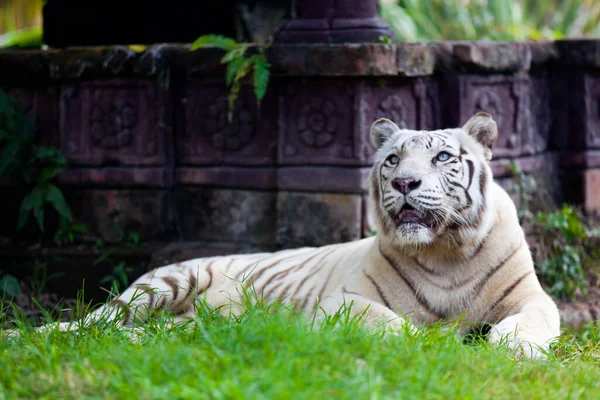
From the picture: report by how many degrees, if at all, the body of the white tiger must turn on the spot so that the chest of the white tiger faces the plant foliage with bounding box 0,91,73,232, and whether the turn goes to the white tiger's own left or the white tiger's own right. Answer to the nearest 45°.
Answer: approximately 180°

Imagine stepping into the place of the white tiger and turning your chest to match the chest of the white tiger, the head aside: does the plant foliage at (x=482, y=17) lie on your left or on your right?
on your left

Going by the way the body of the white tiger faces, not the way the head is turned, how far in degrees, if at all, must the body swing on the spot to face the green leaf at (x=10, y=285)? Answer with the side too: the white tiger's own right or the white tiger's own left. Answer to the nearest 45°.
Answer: approximately 180°

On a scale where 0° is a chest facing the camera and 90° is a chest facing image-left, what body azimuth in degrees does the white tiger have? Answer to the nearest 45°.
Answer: approximately 315°

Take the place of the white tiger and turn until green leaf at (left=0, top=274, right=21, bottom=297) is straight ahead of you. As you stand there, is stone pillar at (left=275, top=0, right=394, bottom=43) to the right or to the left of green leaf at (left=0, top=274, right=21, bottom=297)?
right

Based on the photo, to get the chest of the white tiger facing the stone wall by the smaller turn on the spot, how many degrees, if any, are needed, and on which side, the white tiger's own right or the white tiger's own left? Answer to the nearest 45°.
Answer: approximately 180°

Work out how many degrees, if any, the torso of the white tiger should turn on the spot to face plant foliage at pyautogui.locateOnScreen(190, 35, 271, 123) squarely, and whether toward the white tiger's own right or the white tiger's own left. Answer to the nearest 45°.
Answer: approximately 180°

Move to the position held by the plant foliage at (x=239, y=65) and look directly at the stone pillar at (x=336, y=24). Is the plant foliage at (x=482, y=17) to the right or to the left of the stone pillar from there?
left

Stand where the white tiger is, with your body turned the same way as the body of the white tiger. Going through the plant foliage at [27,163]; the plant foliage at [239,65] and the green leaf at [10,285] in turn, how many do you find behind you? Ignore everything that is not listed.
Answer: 3

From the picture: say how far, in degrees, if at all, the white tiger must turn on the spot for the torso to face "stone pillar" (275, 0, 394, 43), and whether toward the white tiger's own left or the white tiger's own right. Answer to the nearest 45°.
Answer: approximately 135° to the white tiger's own left
